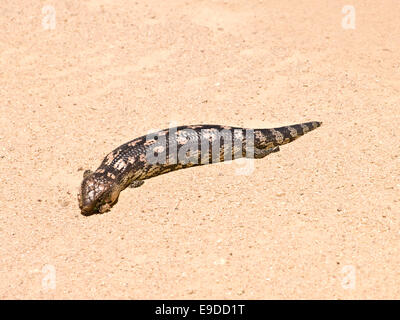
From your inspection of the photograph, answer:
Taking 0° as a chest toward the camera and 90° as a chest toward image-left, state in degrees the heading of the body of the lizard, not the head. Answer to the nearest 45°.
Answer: approximately 45°
